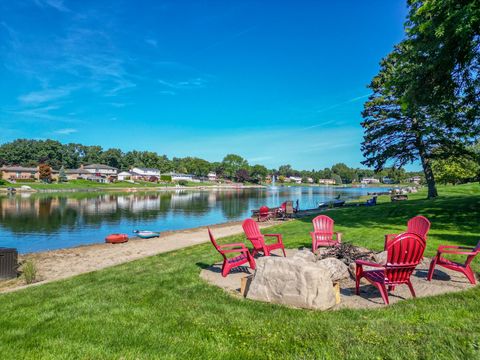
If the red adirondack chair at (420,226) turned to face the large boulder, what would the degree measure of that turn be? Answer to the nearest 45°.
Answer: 0° — it already faces it

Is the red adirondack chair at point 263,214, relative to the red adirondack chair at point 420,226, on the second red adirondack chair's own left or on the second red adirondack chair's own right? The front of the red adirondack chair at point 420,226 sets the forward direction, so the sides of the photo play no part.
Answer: on the second red adirondack chair's own right

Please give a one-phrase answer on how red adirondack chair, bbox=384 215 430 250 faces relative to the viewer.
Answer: facing the viewer and to the left of the viewer

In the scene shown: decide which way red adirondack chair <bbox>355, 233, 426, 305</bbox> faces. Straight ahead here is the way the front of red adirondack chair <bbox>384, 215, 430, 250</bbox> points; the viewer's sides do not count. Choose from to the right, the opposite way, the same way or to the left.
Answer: to the right

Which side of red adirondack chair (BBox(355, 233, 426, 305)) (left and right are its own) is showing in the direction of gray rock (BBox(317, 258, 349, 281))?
front

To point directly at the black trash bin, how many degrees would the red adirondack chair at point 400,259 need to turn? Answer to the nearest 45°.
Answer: approximately 45° to its left

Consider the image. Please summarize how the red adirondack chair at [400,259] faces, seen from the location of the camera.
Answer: facing away from the viewer and to the left of the viewer

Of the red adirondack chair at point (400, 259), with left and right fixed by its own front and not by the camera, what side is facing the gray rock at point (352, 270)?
front

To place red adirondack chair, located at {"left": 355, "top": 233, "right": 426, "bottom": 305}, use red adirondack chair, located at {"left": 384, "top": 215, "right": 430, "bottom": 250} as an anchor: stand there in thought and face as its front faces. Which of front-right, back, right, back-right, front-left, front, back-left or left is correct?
front-left

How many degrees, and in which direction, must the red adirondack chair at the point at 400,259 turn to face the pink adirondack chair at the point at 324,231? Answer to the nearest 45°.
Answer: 0° — it already faces it

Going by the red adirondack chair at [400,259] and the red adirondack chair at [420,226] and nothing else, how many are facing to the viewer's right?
0
